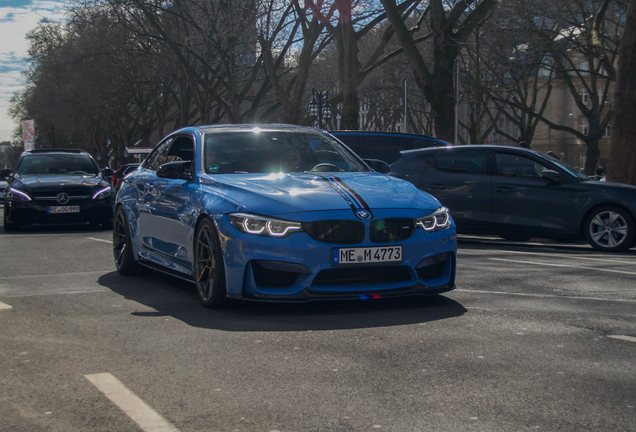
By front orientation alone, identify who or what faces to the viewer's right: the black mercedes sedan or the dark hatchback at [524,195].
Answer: the dark hatchback

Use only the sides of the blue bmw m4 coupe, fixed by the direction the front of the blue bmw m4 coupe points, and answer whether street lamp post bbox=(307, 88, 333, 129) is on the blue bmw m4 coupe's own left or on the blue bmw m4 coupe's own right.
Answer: on the blue bmw m4 coupe's own left

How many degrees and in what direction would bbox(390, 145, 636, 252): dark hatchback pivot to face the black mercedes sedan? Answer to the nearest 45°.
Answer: approximately 180°

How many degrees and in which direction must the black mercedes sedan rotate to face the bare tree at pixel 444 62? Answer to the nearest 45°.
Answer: approximately 90° to its left

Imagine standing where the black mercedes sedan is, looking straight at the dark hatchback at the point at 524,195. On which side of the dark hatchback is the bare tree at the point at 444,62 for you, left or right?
left

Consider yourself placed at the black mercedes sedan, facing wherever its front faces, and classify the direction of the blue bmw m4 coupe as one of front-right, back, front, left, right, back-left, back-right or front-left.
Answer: front

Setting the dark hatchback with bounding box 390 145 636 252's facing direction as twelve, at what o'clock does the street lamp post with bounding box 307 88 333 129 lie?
The street lamp post is roughly at 8 o'clock from the dark hatchback.

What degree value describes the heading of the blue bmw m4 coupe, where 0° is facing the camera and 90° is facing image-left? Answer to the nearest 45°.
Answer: approximately 315°

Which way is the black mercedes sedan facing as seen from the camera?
toward the camera

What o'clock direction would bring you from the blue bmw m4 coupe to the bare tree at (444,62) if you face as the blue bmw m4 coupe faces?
The bare tree is roughly at 8 o'clock from the blue bmw m4 coupe.

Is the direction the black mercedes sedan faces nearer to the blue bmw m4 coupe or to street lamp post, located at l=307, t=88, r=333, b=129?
the blue bmw m4 coupe

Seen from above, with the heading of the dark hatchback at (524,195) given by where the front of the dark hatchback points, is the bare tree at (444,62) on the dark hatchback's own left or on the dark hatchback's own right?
on the dark hatchback's own left

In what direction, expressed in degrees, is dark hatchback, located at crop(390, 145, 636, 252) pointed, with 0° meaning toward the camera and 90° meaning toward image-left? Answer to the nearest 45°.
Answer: approximately 270°

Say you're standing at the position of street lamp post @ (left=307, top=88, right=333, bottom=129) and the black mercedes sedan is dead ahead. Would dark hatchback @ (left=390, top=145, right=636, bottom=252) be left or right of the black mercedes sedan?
left

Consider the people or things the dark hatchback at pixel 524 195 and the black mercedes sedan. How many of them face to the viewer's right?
1

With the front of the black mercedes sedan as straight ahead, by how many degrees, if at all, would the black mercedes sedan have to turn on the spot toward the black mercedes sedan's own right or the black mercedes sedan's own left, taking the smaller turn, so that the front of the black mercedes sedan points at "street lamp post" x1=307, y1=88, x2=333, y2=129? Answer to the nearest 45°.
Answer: approximately 135° to the black mercedes sedan's own left
